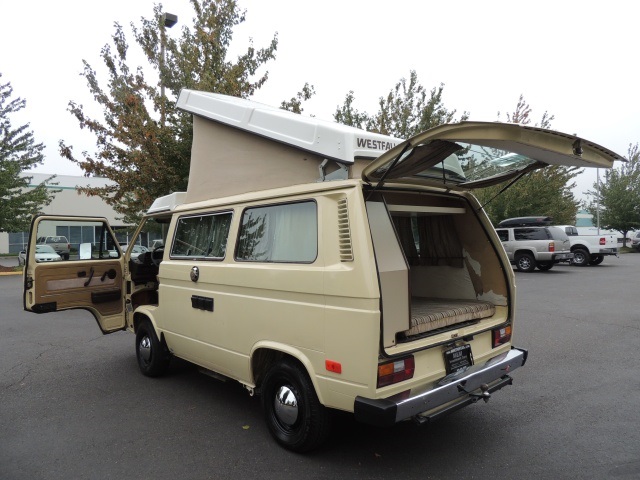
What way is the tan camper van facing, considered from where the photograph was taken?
facing away from the viewer and to the left of the viewer

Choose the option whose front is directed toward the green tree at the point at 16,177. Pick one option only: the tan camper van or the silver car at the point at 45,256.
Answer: the tan camper van

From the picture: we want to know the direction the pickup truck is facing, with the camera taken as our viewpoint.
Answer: facing away from the viewer and to the left of the viewer

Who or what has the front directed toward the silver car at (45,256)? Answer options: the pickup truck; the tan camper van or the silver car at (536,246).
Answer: the tan camper van

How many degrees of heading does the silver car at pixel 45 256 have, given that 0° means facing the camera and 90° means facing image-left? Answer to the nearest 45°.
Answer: approximately 315°

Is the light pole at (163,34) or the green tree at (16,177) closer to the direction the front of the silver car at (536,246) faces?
the green tree

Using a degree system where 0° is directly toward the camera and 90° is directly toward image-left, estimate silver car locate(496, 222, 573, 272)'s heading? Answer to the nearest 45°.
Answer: approximately 135°
